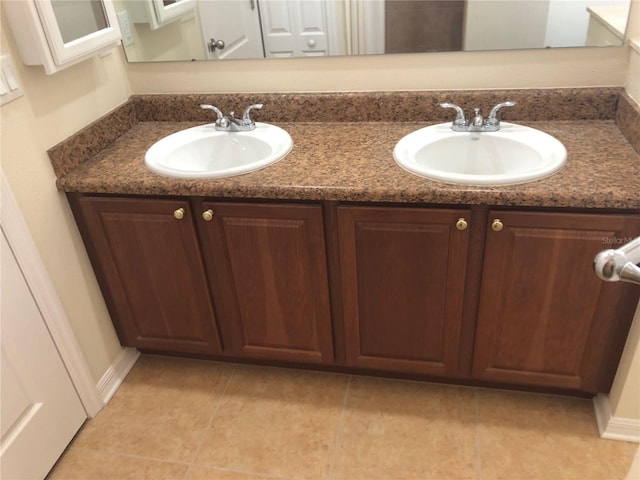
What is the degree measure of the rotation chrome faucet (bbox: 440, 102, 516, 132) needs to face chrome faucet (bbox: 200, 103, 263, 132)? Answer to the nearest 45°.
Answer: approximately 90° to its right

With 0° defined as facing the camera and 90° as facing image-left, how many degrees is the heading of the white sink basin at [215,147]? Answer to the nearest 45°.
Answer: approximately 0°

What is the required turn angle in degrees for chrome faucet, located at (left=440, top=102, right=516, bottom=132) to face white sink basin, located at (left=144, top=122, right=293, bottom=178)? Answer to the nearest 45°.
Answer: approximately 90° to its right

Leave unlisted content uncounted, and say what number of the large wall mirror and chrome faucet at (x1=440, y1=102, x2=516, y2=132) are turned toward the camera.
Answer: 2

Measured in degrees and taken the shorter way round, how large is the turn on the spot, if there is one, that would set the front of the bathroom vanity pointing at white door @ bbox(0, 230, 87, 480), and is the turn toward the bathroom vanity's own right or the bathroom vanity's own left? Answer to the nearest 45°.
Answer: approximately 90° to the bathroom vanity's own right

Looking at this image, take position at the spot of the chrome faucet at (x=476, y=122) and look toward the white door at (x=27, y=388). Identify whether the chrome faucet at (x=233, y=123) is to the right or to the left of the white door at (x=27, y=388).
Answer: right
